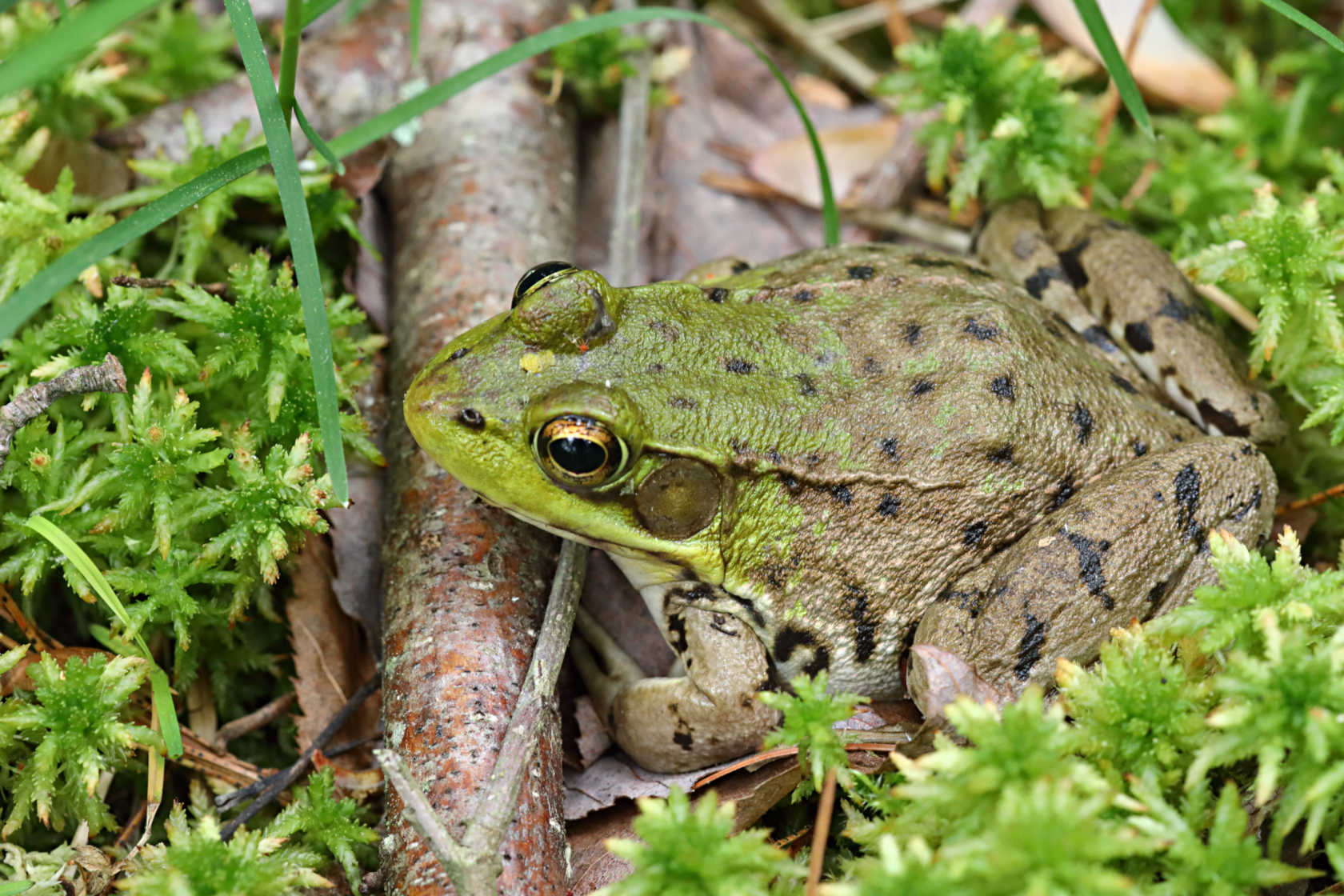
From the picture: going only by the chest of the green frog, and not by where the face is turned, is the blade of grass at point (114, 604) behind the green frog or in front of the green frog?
in front

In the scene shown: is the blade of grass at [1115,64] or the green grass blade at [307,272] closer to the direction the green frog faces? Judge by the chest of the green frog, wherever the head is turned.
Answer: the green grass blade

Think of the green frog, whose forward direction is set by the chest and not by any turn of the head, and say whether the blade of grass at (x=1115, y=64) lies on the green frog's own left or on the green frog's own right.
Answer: on the green frog's own right

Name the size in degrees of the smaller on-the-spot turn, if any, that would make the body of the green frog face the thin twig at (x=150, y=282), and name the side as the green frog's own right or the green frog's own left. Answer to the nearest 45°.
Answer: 0° — it already faces it

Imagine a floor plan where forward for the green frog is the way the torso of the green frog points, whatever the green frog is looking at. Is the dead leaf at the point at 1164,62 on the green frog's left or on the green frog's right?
on the green frog's right

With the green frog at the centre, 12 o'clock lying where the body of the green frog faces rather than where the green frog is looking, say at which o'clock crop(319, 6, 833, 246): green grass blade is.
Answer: The green grass blade is roughly at 1 o'clock from the green frog.

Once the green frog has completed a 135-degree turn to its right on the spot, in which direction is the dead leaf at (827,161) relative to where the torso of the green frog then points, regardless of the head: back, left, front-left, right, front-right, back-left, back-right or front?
front-left

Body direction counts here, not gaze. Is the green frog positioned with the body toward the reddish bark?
yes

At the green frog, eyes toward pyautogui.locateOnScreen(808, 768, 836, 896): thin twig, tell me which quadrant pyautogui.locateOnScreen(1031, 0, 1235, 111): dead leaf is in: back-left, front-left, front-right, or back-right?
back-left

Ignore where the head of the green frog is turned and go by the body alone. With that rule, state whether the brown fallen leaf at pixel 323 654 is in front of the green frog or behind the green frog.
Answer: in front

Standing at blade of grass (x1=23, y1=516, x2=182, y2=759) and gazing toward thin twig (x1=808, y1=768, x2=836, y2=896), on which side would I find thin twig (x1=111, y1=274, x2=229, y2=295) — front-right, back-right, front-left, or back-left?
back-left

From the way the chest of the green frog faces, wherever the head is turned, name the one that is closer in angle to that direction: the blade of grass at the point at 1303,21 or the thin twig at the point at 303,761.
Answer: the thin twig

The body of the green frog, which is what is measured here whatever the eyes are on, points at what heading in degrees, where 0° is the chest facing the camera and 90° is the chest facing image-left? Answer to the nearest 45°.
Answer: approximately 90°

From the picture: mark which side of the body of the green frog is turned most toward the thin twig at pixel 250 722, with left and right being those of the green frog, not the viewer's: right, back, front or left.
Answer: front
